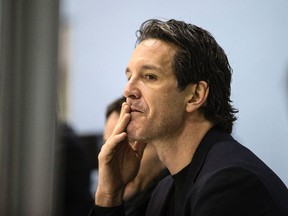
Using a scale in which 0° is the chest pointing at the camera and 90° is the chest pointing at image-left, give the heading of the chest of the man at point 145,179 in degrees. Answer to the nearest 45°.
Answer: approximately 90°

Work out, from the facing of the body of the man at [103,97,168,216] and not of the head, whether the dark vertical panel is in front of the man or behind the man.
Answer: in front

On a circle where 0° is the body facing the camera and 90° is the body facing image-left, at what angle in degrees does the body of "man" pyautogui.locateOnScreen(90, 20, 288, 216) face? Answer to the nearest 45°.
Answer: approximately 90°
